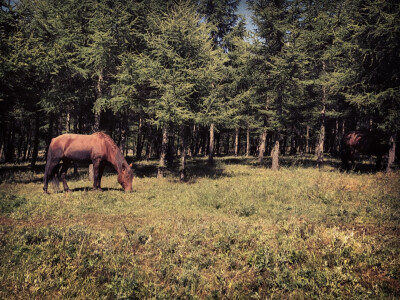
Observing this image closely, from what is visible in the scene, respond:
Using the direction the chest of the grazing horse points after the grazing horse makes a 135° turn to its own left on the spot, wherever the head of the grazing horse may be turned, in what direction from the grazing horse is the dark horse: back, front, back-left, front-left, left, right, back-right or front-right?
back-right

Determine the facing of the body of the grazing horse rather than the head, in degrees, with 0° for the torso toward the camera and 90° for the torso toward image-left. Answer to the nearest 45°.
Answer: approximately 270°
